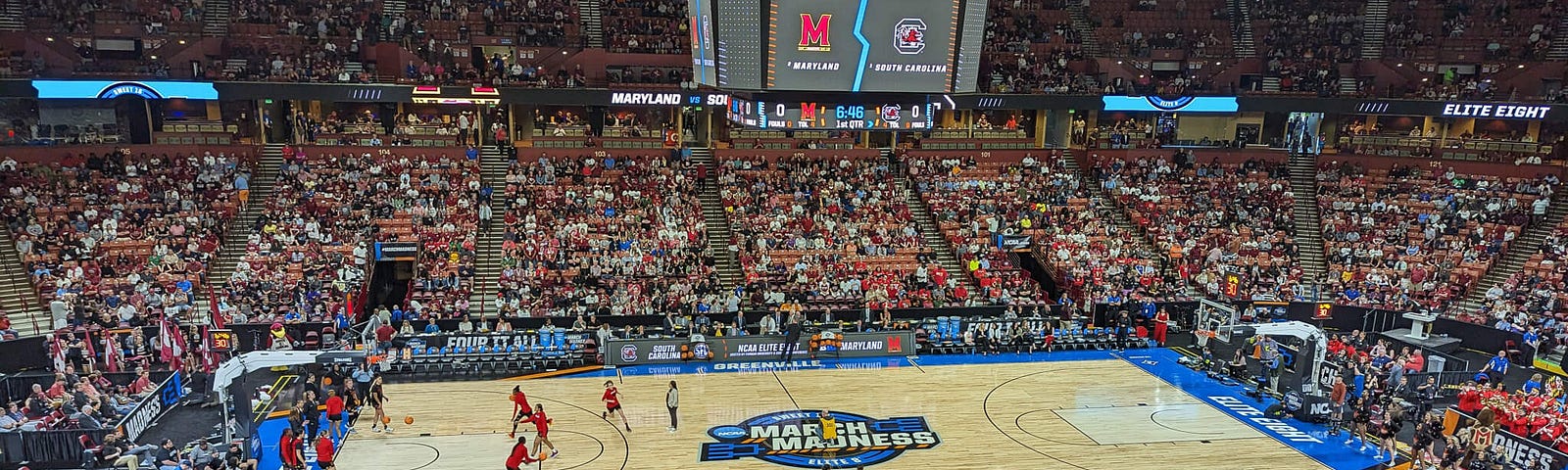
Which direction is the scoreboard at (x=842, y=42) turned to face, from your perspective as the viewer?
facing the viewer

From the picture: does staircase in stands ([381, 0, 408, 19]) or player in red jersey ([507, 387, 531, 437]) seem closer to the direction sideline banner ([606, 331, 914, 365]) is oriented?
the player in red jersey

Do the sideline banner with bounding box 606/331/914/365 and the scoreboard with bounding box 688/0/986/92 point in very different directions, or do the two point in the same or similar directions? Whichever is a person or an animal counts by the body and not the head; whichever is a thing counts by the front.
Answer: same or similar directions

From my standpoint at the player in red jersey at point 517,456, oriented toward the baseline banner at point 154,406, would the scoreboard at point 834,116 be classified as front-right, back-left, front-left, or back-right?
back-right

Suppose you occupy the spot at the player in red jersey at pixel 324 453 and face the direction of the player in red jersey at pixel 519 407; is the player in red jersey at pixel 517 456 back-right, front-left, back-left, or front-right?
front-right

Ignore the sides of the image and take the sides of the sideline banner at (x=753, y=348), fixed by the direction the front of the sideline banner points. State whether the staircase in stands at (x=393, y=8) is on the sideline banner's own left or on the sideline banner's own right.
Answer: on the sideline banner's own right

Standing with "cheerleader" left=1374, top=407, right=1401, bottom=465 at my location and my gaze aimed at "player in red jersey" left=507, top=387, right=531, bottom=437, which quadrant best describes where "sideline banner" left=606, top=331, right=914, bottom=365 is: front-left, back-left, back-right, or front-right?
front-right

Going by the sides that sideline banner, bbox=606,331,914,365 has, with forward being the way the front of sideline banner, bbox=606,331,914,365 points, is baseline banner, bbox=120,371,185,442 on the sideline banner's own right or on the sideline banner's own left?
on the sideline banner's own right

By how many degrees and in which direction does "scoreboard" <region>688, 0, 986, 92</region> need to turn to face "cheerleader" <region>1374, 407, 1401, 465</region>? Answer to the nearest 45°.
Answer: approximately 90° to its left

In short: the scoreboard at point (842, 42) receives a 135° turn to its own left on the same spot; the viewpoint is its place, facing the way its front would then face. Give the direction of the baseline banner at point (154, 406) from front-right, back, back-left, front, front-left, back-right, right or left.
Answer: back-left

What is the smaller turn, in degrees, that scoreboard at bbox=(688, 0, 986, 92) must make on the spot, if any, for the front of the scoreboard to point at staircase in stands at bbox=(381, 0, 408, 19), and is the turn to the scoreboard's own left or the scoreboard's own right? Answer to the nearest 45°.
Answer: approximately 135° to the scoreboard's own right
